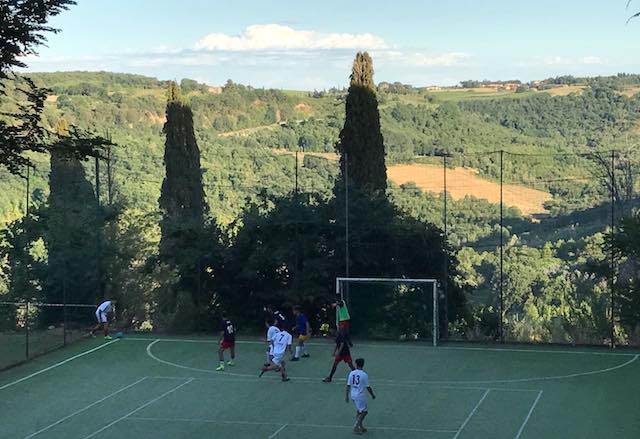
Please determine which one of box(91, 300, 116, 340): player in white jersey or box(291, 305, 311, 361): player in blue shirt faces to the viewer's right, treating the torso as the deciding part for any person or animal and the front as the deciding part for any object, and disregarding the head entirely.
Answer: the player in white jersey

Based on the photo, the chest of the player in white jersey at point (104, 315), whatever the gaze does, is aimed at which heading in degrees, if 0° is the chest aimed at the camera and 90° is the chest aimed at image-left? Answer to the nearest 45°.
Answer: approximately 270°

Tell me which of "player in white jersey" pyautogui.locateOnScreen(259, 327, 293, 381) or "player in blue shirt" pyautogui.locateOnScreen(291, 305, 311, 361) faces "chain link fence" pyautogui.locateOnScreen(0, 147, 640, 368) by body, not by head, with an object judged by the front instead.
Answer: the player in white jersey

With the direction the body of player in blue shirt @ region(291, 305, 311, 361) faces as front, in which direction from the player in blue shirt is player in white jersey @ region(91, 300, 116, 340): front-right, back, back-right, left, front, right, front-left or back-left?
front-right

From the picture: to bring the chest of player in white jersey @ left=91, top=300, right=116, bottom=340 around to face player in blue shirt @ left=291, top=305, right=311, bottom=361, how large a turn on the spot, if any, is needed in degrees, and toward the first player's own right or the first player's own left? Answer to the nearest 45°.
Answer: approximately 45° to the first player's own right

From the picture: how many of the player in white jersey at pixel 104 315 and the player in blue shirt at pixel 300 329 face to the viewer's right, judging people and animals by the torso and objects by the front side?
1
